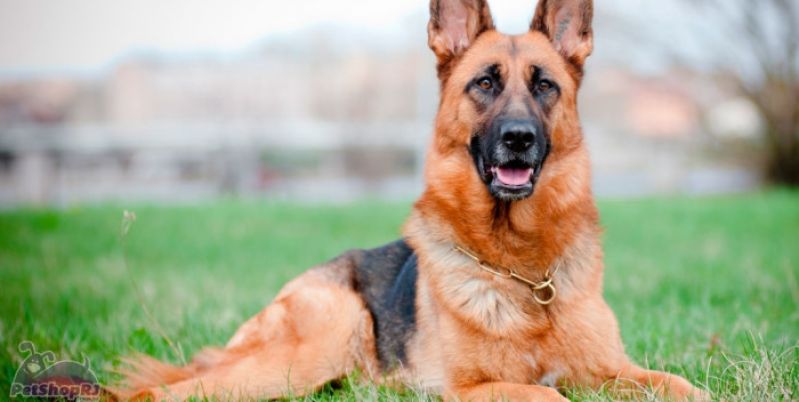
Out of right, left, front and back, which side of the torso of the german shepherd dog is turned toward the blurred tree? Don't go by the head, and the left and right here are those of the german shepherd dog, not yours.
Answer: left

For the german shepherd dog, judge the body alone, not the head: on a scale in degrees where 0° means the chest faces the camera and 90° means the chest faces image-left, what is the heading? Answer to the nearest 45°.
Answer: approximately 315°
